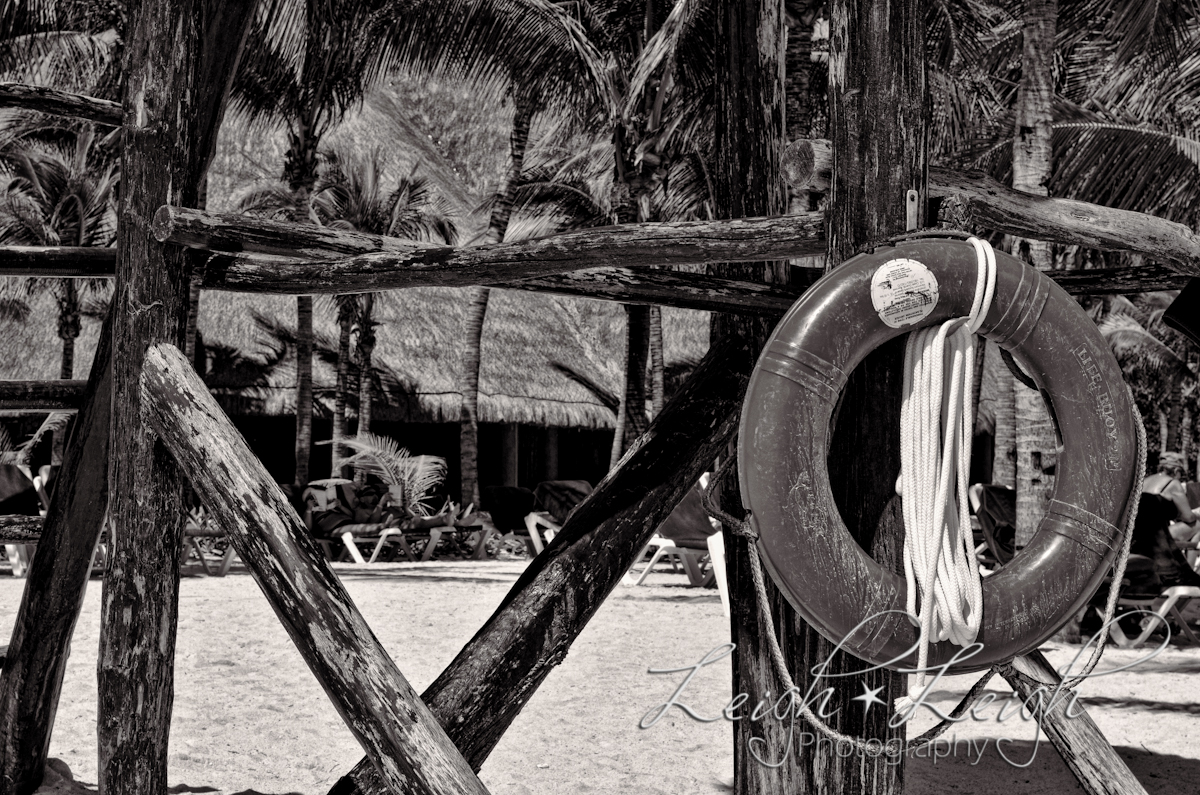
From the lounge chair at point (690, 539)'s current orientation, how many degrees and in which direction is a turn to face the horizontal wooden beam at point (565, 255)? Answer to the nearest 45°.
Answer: approximately 45° to its left

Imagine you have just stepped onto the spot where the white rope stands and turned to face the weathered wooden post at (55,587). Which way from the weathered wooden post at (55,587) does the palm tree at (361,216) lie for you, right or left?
right

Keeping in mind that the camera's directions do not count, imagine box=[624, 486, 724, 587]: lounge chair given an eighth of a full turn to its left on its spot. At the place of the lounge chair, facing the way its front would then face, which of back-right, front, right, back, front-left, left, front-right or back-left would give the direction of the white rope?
front

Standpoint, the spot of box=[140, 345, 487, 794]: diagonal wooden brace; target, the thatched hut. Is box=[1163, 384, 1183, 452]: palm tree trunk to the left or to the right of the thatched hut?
right

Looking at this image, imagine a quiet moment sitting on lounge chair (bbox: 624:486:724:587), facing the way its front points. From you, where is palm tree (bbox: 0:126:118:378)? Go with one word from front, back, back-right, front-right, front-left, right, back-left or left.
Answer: right

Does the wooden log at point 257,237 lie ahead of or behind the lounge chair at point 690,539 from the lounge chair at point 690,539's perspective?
ahead

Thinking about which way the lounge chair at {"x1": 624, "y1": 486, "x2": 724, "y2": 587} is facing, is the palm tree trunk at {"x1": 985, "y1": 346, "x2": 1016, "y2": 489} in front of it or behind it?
behind

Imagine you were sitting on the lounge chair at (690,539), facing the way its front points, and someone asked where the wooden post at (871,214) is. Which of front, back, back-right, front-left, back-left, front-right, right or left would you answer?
front-left

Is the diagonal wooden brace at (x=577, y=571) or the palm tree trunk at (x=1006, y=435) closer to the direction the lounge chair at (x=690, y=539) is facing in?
the diagonal wooden brace

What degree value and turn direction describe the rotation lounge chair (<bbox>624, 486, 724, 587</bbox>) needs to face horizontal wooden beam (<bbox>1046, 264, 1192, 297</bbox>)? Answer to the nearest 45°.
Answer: approximately 45° to its left
